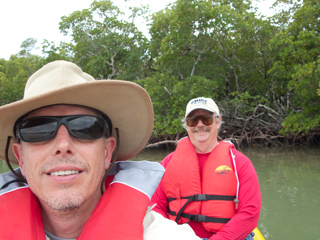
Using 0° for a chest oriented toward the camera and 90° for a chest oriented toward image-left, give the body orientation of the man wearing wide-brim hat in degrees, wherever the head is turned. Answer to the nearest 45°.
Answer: approximately 0°
